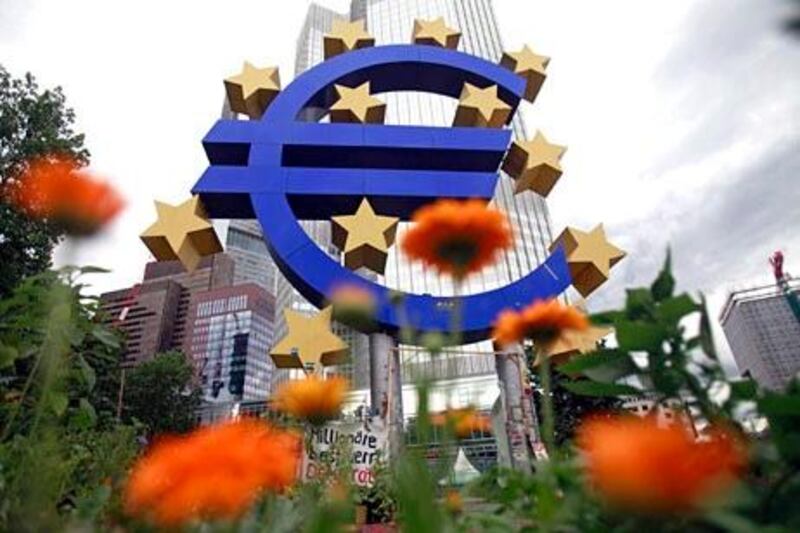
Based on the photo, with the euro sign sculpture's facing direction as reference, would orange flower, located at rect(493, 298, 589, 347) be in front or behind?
in front

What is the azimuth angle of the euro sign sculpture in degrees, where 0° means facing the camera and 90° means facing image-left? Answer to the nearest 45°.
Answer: approximately 0°

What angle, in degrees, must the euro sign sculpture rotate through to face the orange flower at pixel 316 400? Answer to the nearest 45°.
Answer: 0° — it already faces it

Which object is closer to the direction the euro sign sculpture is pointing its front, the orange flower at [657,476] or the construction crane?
the orange flower

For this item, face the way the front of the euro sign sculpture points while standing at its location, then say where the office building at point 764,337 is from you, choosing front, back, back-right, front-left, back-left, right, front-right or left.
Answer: back-left

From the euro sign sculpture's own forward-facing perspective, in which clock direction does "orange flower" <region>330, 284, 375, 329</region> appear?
The orange flower is roughly at 12 o'clock from the euro sign sculpture.

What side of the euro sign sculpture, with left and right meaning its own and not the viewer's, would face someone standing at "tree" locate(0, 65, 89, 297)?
right

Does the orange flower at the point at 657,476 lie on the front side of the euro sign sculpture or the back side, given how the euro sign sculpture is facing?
on the front side

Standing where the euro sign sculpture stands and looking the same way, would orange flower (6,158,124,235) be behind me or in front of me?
in front
